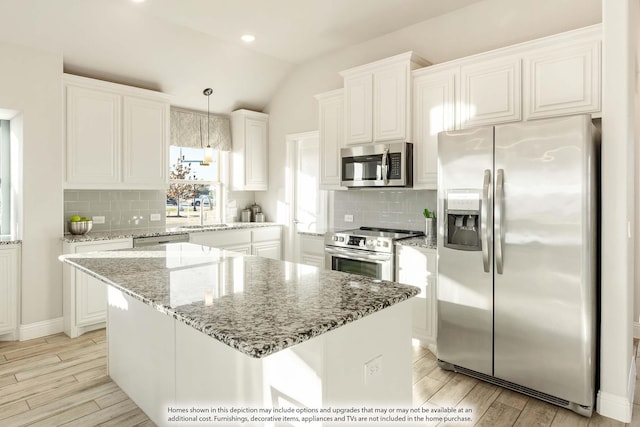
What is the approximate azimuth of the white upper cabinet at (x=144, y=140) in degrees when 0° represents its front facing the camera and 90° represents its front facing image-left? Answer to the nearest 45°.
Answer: approximately 315°

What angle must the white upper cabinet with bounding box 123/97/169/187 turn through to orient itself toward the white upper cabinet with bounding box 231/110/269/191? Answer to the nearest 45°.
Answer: approximately 90° to its left

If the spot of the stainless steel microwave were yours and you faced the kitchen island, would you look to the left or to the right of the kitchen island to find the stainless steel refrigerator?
left

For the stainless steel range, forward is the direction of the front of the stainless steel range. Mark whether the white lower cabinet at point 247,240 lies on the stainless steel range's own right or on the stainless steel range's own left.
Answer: on the stainless steel range's own right

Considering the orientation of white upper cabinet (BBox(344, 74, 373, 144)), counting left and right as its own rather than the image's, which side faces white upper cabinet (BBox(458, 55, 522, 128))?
left

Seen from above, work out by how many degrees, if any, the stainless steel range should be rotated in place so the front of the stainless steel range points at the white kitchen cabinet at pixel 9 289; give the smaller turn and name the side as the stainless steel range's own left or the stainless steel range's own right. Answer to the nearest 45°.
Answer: approximately 45° to the stainless steel range's own right
